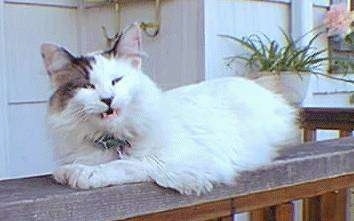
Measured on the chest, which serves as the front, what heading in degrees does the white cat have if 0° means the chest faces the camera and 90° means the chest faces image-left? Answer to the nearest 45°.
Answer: approximately 45°

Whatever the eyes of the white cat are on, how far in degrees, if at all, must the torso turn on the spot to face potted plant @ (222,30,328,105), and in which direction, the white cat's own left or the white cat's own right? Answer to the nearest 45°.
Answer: approximately 135° to the white cat's own right

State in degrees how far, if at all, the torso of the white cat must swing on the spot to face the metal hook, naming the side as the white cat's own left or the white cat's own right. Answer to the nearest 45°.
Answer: approximately 135° to the white cat's own right

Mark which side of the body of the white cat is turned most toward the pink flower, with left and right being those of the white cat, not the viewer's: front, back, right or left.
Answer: back
